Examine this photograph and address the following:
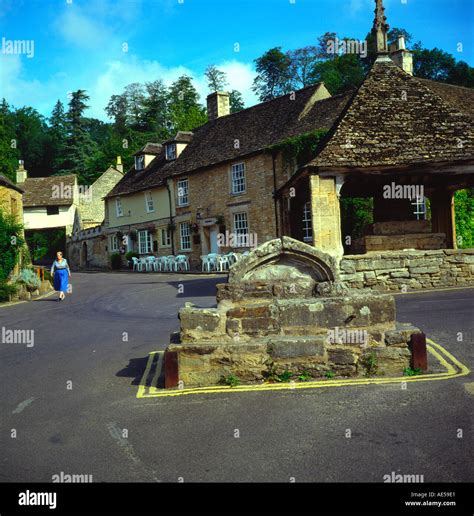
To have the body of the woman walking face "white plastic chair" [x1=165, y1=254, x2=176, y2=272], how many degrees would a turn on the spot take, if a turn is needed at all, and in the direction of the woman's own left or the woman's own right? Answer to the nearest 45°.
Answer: approximately 135° to the woman's own left

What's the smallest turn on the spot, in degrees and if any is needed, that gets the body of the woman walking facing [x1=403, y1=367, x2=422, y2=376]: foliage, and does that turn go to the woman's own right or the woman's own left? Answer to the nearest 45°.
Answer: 0° — they already face it

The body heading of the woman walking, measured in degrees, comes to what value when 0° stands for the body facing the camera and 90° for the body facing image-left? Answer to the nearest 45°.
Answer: approximately 0°

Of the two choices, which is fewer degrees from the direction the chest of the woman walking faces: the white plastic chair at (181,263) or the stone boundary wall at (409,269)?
the stone boundary wall

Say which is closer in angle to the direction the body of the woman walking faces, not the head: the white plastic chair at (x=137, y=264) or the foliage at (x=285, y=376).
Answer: the foliage

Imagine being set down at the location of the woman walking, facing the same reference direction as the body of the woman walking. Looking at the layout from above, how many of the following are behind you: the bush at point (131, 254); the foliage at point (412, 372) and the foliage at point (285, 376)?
1

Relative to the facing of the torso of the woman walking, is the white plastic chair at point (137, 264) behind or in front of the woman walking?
behind

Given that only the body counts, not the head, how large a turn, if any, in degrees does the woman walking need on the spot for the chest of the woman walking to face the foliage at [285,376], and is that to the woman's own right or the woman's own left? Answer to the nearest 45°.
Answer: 0° — they already face it

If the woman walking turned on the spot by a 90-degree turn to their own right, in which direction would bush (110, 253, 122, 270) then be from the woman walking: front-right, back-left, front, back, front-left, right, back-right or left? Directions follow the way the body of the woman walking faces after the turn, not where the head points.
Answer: right

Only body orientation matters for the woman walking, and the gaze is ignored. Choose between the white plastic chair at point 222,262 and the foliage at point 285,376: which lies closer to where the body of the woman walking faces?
the foliage

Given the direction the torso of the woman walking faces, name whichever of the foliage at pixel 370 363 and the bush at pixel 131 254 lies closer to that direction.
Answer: the foliage

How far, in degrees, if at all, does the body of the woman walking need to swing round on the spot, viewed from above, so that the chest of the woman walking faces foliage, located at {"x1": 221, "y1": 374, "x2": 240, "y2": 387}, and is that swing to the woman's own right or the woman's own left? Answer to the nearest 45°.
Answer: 0° — they already face it

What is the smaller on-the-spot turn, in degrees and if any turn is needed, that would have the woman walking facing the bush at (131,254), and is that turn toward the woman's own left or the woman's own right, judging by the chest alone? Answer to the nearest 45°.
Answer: approximately 180°

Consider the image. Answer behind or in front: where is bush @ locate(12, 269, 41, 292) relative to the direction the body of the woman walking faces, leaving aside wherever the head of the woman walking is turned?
behind
